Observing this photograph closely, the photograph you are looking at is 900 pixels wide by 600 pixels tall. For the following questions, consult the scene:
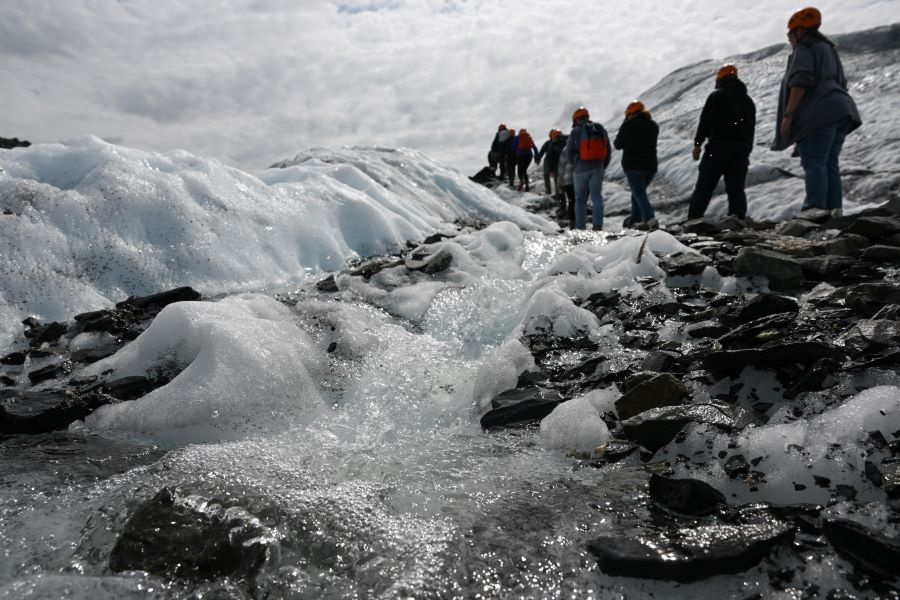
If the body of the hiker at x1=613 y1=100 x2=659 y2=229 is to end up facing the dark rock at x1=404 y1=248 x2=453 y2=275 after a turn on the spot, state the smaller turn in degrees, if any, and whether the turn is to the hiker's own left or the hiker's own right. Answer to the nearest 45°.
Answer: approximately 90° to the hiker's own left

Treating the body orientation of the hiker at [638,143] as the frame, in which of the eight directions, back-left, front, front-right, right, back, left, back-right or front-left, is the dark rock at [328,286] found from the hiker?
left

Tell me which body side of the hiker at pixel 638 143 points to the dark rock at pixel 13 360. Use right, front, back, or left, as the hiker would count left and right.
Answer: left

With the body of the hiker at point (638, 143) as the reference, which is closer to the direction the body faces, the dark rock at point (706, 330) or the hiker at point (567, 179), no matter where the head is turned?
the hiker

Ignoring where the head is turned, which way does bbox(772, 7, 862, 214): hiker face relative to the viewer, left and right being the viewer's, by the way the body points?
facing away from the viewer and to the left of the viewer

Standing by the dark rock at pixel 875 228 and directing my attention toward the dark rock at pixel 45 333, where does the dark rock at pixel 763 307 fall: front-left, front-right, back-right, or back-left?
front-left

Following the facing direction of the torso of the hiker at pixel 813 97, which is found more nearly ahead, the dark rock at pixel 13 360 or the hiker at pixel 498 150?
the hiker

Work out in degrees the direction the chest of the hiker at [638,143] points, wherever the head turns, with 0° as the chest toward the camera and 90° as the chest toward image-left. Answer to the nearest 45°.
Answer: approximately 135°

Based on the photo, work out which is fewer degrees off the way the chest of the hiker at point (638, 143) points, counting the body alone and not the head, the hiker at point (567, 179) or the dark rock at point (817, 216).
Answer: the hiker

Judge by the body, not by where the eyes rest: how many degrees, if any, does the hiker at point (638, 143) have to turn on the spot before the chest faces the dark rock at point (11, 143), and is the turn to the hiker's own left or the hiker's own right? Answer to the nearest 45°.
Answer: approximately 45° to the hiker's own left

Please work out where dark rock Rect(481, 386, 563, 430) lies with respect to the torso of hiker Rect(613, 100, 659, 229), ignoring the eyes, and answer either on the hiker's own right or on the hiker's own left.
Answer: on the hiker's own left

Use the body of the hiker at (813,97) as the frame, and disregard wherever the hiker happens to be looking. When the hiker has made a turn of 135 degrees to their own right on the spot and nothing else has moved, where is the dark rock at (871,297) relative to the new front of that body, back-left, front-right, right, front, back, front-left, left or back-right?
right

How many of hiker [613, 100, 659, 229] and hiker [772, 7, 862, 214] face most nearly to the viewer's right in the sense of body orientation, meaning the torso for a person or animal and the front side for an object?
0
